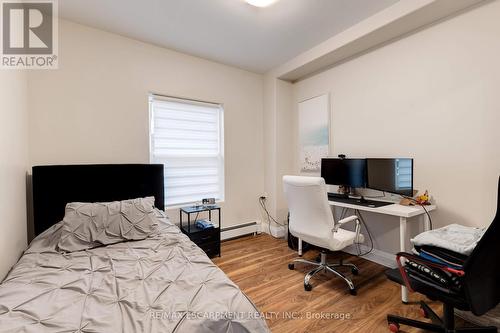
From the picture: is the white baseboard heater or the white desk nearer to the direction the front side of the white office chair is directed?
the white desk

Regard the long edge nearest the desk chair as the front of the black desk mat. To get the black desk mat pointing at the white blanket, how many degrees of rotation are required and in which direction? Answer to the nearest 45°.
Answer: approximately 90° to its left

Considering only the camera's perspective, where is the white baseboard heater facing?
facing the viewer and to the right of the viewer

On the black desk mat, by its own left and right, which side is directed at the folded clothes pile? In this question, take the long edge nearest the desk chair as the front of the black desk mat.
left

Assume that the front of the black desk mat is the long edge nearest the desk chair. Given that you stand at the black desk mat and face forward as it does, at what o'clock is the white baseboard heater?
The white baseboard heater is roughly at 2 o'clock from the black desk mat.

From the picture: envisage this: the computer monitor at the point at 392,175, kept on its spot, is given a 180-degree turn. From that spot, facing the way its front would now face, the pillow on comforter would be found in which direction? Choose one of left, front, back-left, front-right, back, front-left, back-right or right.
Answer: back

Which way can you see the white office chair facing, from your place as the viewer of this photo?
facing away from the viewer and to the right of the viewer

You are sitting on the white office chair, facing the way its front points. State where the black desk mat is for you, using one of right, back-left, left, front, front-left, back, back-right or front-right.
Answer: front

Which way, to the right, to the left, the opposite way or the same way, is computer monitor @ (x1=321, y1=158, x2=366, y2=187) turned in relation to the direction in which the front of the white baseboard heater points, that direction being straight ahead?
to the right

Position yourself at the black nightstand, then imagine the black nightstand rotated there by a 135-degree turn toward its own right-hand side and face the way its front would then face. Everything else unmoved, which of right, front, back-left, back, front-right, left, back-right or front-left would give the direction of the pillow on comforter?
front-left
